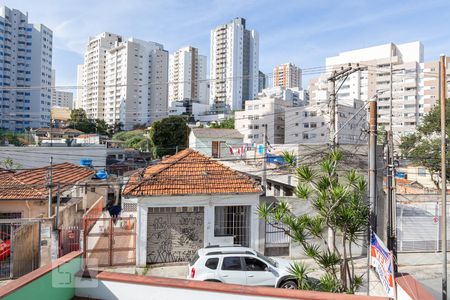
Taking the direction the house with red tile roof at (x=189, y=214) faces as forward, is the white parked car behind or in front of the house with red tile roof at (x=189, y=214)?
in front

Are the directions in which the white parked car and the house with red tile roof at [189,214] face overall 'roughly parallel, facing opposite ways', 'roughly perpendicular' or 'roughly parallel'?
roughly perpendicular

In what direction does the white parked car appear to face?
to the viewer's right

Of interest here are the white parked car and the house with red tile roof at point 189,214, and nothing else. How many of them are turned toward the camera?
1

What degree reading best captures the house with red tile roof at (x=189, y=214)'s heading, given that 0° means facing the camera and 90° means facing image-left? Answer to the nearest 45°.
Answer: approximately 0°

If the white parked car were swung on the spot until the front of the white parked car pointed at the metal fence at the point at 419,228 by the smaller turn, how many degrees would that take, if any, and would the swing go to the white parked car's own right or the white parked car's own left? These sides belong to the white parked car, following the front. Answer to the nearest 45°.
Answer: approximately 45° to the white parked car's own left

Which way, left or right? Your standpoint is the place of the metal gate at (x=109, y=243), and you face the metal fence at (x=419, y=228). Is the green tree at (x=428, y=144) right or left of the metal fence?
left

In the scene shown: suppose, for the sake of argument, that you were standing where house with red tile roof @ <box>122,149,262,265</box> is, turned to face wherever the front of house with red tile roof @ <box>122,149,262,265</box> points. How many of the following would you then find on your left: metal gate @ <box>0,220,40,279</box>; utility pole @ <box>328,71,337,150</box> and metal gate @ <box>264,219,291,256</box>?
2

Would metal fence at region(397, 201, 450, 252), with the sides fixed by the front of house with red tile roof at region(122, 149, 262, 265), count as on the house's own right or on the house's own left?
on the house's own left

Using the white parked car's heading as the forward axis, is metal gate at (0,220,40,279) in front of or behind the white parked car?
behind

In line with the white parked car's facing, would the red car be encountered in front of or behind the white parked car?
behind

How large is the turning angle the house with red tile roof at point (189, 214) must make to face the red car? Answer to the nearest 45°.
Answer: approximately 90° to its right

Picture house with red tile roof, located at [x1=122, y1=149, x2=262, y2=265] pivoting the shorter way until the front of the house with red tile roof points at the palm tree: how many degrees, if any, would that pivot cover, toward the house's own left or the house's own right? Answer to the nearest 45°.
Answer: approximately 45° to the house's own left

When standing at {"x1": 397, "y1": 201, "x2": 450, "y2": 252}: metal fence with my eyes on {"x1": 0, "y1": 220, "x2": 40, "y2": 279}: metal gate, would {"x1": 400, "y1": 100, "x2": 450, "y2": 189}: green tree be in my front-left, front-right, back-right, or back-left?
back-right
